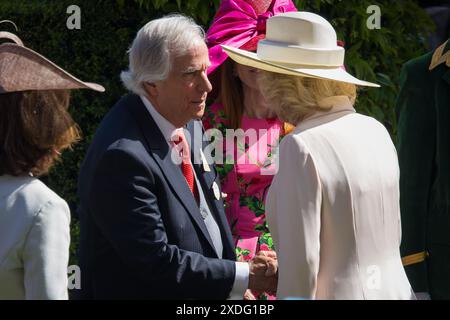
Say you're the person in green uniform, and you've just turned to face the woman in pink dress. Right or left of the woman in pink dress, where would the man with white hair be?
left

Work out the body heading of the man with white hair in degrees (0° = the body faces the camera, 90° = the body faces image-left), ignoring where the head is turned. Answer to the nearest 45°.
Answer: approximately 315°

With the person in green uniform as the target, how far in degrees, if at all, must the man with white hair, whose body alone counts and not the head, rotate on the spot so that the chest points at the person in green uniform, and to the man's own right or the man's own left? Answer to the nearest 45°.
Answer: approximately 45° to the man's own left

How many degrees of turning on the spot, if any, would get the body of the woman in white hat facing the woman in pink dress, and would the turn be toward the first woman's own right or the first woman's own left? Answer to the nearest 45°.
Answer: approximately 45° to the first woman's own right

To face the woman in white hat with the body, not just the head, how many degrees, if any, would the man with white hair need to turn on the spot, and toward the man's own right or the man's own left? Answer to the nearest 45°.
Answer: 0° — they already face them

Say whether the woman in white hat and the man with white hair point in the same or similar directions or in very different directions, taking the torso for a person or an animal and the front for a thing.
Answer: very different directions

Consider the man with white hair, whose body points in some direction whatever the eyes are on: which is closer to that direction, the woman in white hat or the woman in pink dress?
the woman in white hat

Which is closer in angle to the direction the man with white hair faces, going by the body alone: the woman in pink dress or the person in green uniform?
the person in green uniform

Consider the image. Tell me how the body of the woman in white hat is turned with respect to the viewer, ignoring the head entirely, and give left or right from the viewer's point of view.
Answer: facing away from the viewer and to the left of the viewer

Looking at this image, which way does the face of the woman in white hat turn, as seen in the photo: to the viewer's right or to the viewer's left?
to the viewer's left

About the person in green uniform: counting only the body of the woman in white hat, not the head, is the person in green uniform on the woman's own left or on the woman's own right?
on the woman's own right
